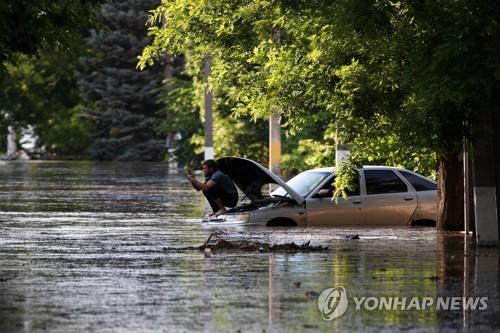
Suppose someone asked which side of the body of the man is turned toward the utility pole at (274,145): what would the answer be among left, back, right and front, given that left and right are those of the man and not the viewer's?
right

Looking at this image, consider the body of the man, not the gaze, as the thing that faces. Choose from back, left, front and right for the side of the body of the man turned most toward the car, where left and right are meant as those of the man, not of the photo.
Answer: back

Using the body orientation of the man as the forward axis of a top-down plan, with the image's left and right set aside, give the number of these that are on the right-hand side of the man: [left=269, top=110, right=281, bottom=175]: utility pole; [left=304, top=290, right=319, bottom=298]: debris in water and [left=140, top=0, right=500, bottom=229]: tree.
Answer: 1

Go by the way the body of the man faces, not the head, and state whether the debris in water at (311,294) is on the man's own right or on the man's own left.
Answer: on the man's own left

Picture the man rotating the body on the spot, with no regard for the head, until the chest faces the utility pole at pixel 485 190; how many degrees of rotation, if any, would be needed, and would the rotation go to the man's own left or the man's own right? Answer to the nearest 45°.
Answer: approximately 135° to the man's own left

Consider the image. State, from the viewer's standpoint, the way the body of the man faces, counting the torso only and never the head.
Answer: to the viewer's left

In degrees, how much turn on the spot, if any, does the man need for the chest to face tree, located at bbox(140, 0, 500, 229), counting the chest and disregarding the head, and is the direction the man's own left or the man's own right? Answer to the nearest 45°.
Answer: approximately 135° to the man's own left
